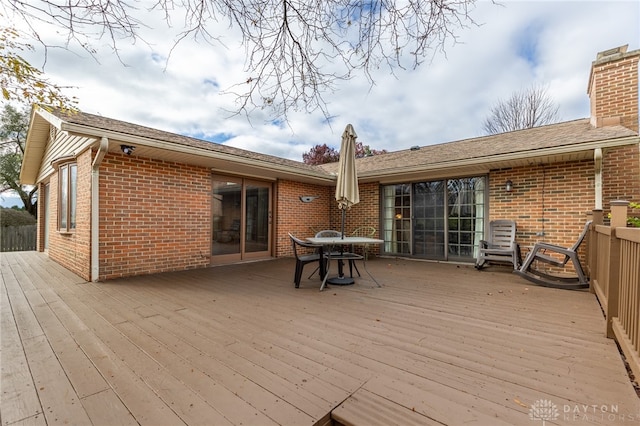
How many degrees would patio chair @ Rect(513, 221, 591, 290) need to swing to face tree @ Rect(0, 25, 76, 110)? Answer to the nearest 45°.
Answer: approximately 45° to its left

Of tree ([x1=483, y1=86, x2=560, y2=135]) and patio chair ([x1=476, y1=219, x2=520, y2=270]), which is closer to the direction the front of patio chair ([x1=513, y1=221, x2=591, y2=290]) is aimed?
the patio chair

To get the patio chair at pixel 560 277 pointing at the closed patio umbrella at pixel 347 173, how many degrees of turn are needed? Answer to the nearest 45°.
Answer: approximately 45° to its left

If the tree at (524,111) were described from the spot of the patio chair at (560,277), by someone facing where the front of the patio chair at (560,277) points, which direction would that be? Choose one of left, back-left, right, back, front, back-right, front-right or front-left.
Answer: right

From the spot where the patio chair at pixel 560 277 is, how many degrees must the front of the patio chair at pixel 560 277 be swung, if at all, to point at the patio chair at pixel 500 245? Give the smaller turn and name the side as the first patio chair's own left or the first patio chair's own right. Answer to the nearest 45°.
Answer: approximately 45° to the first patio chair's own right

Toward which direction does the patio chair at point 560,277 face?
to the viewer's left

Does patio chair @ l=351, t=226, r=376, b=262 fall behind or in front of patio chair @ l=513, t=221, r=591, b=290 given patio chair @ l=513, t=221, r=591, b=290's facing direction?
in front
